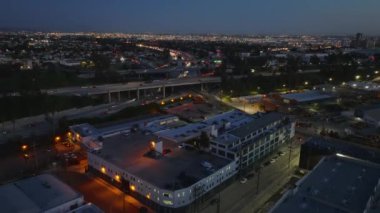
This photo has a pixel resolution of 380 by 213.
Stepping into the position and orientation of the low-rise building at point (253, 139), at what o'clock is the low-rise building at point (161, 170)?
the low-rise building at point (161, 170) is roughly at 3 o'clock from the low-rise building at point (253, 139).

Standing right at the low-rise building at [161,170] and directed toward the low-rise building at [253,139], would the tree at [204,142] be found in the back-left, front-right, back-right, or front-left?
front-left

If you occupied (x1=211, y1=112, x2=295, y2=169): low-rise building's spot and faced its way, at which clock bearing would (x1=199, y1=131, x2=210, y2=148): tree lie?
The tree is roughly at 4 o'clock from the low-rise building.

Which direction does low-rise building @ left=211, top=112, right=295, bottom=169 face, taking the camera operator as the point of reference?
facing the viewer and to the right of the viewer

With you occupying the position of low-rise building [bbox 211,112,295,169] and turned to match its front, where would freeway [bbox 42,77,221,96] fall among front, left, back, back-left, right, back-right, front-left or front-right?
back

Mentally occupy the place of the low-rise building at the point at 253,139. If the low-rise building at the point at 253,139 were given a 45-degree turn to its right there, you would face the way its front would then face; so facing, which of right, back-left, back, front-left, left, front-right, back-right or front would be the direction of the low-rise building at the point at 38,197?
front-right
